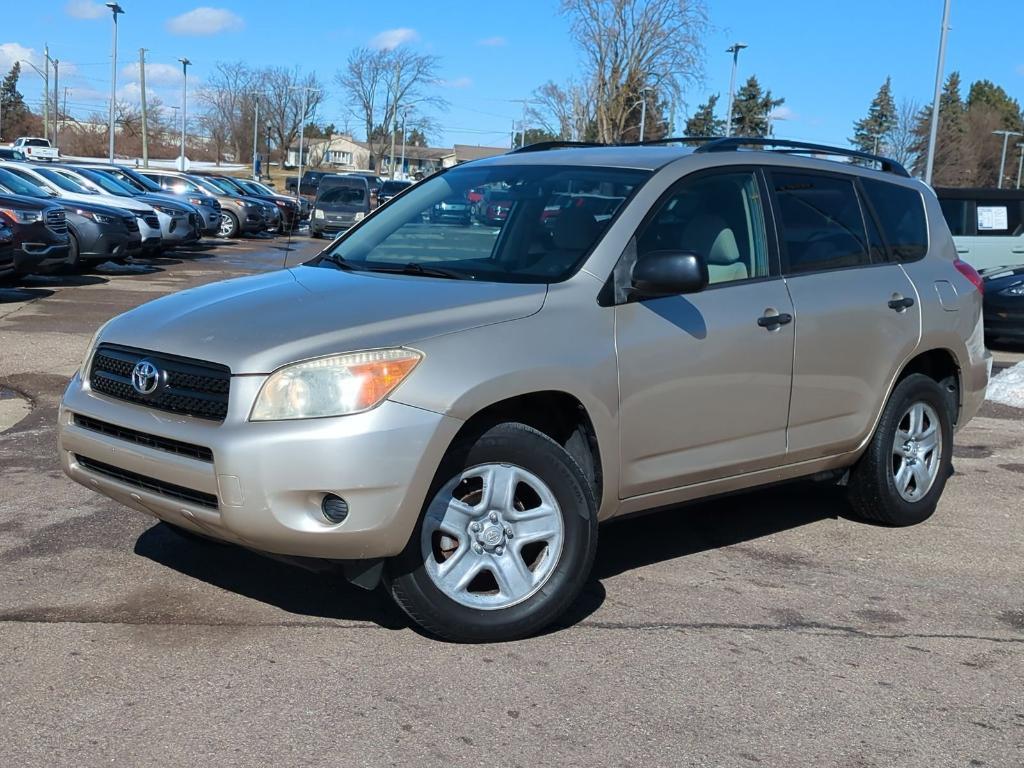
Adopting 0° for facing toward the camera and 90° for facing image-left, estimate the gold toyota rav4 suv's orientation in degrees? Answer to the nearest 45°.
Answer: approximately 45°

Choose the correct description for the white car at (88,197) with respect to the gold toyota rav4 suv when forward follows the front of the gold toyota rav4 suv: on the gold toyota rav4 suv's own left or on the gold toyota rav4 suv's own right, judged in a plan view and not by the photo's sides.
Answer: on the gold toyota rav4 suv's own right

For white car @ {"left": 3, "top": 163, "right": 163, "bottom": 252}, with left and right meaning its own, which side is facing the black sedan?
front

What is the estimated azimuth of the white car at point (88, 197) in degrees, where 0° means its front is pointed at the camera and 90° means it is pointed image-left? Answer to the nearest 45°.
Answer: approximately 315°

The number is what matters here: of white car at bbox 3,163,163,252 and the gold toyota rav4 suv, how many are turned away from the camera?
0

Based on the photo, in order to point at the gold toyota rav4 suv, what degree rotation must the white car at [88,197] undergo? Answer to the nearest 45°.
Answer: approximately 45° to its right

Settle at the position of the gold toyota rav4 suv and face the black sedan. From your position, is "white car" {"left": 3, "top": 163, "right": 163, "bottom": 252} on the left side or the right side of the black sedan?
left
